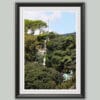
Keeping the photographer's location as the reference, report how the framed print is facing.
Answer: facing the viewer
